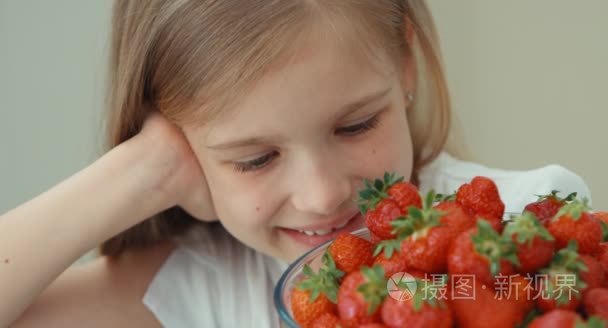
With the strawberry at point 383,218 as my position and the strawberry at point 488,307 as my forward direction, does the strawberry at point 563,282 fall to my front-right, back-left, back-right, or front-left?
front-left

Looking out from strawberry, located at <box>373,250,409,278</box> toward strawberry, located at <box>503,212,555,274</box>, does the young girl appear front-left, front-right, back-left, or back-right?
back-left

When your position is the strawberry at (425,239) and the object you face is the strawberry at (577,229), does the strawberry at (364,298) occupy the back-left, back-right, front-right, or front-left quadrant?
back-right

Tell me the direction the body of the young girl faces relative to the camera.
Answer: toward the camera
